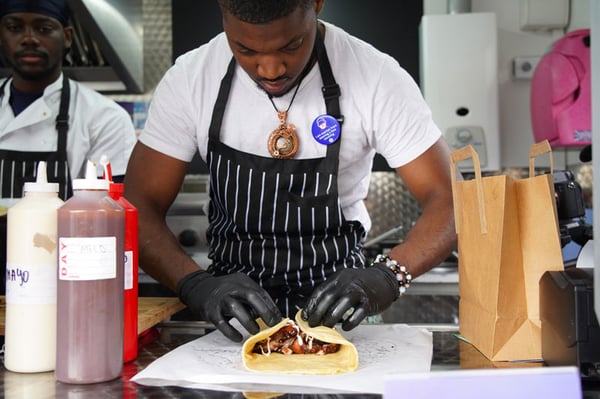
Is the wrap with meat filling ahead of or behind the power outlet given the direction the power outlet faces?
ahead

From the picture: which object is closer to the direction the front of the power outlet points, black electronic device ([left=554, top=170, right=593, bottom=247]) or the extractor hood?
the black electronic device

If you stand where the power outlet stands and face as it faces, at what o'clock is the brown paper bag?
The brown paper bag is roughly at 12 o'clock from the power outlet.

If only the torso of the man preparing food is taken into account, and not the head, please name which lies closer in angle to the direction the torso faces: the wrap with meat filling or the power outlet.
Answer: the wrap with meat filling

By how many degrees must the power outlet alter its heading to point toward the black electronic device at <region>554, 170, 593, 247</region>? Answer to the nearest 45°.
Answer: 0° — it already faces it

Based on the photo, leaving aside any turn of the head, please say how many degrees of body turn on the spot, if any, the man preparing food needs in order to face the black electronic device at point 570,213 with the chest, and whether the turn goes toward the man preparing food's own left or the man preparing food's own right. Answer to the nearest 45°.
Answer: approximately 45° to the man preparing food's own left

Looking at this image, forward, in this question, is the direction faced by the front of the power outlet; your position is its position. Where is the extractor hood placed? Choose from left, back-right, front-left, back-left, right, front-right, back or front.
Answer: front-right

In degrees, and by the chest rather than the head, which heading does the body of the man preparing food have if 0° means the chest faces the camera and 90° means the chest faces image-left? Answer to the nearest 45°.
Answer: approximately 0°

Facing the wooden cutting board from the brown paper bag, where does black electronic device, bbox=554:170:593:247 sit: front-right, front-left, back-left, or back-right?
back-right

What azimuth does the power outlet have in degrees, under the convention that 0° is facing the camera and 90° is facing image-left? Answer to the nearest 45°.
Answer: approximately 0°

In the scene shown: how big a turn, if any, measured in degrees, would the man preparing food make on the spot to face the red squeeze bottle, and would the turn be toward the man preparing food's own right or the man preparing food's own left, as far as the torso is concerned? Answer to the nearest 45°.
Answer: approximately 45° to the man preparing food's own right

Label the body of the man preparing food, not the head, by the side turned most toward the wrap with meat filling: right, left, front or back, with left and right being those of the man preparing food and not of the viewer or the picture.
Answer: front

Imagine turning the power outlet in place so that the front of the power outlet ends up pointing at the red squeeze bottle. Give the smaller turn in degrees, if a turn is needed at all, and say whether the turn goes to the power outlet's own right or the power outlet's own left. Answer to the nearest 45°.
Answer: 0° — it already faces it

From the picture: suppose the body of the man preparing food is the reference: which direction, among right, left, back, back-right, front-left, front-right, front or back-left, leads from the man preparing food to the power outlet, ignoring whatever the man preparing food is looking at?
back-left
